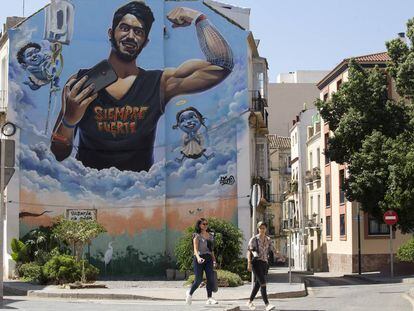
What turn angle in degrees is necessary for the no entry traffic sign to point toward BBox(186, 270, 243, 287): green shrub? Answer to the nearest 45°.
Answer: approximately 45° to its right

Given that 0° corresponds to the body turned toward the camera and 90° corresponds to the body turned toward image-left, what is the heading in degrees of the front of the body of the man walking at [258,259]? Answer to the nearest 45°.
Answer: approximately 315°

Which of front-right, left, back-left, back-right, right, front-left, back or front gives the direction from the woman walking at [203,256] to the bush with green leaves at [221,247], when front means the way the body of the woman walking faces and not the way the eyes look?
back-left

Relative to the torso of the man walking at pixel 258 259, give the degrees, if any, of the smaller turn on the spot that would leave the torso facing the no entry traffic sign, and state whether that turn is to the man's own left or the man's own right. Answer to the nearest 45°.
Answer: approximately 135° to the man's own left

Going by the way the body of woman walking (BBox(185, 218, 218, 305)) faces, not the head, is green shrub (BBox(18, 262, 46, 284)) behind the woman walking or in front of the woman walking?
behind

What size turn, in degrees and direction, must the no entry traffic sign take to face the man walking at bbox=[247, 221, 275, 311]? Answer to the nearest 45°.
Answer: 0° — it already faces them

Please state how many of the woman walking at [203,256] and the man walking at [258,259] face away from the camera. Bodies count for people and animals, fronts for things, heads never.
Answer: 0

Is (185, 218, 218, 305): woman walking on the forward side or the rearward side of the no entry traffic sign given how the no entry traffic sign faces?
on the forward side

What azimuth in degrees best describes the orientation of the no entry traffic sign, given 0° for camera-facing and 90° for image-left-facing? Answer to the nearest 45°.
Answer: approximately 0°
